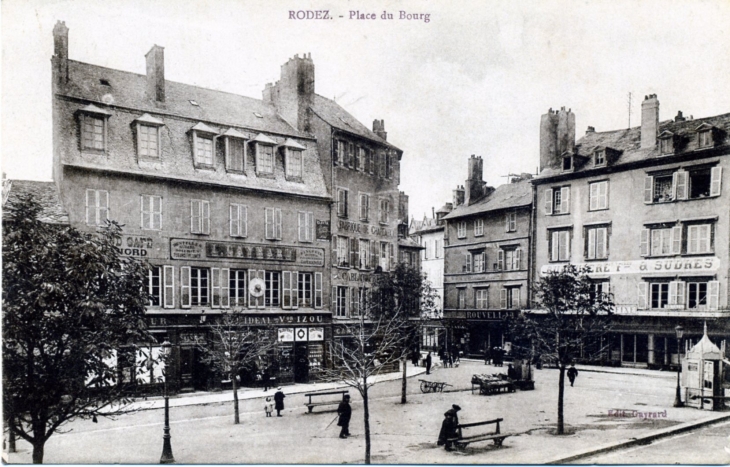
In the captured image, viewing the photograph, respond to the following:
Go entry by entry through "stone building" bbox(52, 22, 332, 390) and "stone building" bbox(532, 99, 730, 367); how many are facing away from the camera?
0

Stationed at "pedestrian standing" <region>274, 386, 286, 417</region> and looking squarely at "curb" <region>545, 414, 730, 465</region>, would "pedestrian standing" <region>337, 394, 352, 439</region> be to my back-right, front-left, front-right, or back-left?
front-right

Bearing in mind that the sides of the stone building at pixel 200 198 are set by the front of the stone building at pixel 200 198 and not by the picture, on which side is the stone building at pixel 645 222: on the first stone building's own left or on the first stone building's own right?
on the first stone building's own left

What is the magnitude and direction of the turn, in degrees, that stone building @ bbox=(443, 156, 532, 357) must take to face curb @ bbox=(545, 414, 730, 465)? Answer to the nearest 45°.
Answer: approximately 45° to its left

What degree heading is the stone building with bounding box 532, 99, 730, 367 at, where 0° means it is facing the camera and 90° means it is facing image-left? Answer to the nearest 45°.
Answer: approximately 45°

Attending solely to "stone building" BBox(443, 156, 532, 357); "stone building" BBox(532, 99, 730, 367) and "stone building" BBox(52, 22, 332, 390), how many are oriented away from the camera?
0

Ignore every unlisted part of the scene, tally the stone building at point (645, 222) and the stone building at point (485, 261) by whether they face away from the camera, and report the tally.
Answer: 0

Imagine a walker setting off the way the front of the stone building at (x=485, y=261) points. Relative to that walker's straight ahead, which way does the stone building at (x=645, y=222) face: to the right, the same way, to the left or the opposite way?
the same way

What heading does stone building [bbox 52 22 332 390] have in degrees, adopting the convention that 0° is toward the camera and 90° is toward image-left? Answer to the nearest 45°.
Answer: approximately 315°

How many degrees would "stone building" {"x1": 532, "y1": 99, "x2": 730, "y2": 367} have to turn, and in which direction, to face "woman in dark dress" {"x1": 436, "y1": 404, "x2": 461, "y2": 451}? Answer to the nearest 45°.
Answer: approximately 45° to its left

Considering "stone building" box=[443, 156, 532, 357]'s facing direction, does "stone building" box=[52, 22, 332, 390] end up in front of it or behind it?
in front

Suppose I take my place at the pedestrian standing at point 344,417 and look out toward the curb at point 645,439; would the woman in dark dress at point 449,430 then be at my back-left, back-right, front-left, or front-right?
front-right

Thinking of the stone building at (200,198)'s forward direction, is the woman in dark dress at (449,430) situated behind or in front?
in front
